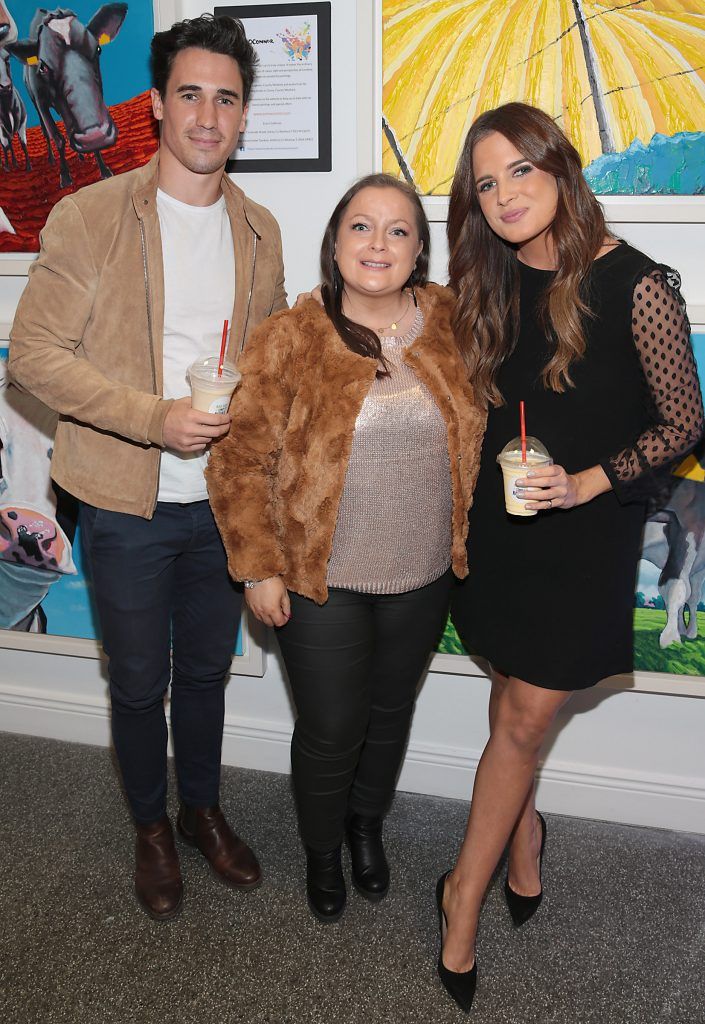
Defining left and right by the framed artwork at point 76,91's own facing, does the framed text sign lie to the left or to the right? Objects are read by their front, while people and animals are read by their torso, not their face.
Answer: on its left

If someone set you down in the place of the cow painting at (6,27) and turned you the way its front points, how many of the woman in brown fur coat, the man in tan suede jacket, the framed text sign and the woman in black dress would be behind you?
0

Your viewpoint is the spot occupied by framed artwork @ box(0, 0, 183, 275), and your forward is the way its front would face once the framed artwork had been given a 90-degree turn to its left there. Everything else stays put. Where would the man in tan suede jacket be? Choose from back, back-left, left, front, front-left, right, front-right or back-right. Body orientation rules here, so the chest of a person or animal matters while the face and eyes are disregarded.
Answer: right

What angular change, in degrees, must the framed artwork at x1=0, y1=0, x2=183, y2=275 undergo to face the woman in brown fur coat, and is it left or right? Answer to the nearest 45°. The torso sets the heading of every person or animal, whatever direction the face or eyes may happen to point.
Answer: approximately 45° to its left

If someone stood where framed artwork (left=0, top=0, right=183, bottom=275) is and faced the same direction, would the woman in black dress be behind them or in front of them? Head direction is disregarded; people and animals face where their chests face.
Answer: in front

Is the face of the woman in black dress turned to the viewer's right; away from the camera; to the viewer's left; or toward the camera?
toward the camera

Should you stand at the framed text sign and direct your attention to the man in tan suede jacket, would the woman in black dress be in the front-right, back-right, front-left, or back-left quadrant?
front-left

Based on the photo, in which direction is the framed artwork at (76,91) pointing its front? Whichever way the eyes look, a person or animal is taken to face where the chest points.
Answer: toward the camera

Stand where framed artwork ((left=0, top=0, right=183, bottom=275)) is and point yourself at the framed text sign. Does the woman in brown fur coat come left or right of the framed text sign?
right

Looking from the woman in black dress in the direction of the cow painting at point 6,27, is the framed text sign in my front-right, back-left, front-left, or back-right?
front-right

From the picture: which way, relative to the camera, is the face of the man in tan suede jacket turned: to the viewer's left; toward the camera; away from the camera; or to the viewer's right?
toward the camera

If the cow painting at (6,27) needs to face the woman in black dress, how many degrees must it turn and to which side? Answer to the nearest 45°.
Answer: approximately 45° to its left
